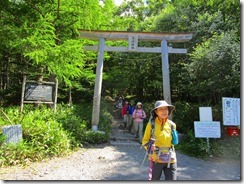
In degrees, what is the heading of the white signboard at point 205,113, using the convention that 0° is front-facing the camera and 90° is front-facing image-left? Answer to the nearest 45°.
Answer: approximately 0°

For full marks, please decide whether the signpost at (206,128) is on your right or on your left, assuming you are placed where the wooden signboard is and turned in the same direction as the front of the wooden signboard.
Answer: on your left

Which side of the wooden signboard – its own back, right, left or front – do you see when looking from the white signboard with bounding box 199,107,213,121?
left

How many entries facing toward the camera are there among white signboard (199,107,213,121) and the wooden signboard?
2

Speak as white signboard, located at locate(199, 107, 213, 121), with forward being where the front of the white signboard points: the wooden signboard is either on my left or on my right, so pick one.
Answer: on my right

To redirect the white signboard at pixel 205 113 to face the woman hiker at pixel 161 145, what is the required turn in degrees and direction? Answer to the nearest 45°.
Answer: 0° — it already faces them
